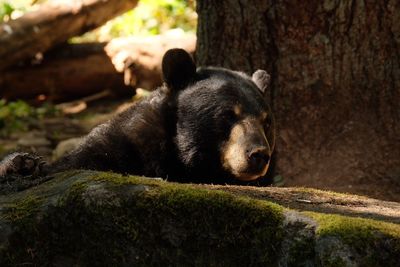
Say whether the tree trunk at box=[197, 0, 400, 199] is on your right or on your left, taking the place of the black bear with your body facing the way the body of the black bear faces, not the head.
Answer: on your left

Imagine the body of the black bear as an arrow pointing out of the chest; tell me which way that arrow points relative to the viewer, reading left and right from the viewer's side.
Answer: facing the viewer and to the right of the viewer

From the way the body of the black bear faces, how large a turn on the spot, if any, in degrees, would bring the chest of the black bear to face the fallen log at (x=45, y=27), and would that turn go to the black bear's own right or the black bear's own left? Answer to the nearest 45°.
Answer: approximately 135° to the black bear's own left

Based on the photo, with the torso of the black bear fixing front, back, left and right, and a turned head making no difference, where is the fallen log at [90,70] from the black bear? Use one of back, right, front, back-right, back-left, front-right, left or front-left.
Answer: back-left
